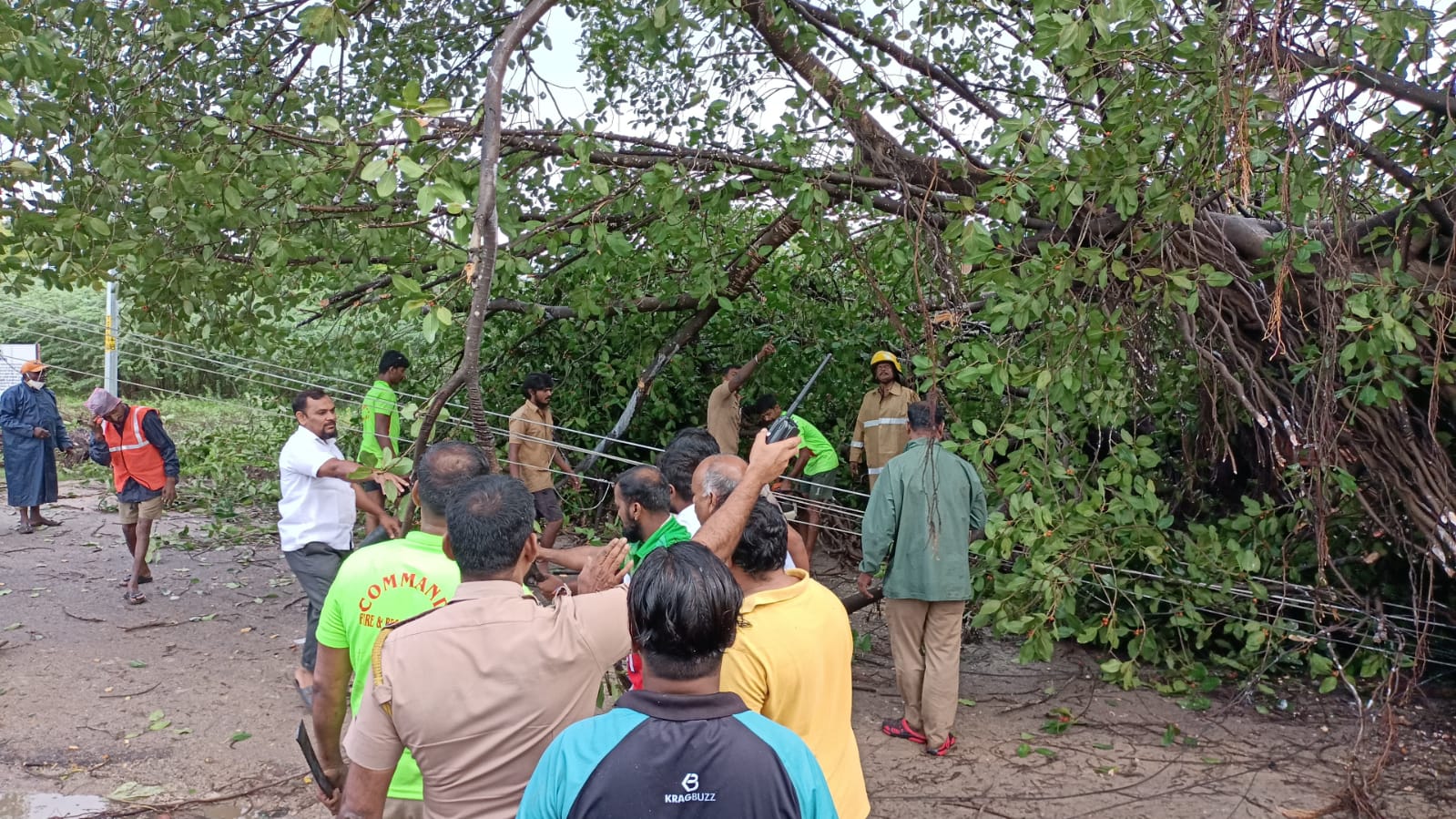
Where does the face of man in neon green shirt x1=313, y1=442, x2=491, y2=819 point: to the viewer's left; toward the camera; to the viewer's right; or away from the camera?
away from the camera

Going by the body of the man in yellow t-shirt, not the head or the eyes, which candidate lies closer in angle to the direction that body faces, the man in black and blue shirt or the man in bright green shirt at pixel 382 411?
the man in bright green shirt

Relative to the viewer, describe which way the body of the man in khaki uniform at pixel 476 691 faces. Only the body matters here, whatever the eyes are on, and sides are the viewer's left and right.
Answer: facing away from the viewer

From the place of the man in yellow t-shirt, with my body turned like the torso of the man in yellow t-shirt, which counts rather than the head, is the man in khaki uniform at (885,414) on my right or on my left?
on my right

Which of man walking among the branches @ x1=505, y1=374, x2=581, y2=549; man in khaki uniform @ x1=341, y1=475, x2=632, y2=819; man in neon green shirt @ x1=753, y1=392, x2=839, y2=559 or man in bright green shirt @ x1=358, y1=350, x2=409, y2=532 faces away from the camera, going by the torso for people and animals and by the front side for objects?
man in khaki uniform @ x1=341, y1=475, x2=632, y2=819

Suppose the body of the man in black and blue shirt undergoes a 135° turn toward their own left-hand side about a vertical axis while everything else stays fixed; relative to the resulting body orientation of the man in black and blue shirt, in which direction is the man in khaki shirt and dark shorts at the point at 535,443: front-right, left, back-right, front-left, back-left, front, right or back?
back-right

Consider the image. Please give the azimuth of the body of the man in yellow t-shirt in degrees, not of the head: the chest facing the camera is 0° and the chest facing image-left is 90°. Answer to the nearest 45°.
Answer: approximately 135°

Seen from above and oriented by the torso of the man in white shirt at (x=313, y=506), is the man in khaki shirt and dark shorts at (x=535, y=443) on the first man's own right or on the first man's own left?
on the first man's own left

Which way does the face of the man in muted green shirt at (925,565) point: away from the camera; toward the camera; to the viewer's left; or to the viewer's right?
away from the camera

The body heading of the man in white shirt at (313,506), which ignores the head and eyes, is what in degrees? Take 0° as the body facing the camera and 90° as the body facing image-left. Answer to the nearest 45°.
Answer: approximately 270°

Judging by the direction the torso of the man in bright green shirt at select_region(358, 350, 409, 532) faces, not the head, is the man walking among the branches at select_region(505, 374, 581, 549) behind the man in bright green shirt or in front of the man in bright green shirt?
in front

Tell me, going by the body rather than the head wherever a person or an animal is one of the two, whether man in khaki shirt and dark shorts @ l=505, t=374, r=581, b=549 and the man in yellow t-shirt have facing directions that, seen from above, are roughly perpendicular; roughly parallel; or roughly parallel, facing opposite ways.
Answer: roughly parallel, facing opposite ways
